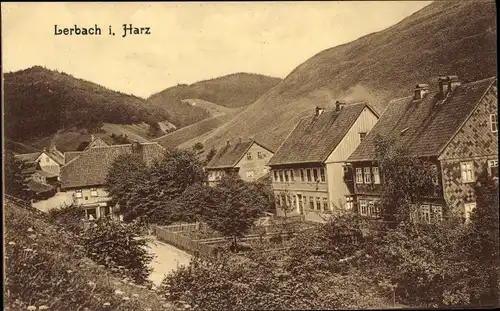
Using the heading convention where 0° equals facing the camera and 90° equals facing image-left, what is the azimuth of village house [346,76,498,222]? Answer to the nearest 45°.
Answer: approximately 45°

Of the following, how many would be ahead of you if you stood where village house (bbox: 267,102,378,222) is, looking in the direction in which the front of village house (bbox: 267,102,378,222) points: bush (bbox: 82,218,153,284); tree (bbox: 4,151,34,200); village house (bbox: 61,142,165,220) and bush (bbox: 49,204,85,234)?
4

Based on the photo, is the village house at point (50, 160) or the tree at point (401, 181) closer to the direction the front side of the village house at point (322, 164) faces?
the village house

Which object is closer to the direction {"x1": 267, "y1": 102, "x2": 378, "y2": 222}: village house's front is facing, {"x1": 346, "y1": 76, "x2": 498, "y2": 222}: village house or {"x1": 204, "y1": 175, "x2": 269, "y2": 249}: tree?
the tree

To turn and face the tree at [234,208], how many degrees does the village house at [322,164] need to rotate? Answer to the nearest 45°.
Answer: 0° — it already faces it

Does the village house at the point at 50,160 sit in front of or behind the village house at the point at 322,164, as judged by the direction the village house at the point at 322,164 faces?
in front

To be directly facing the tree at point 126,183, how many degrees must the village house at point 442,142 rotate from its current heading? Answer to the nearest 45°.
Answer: approximately 45° to its right

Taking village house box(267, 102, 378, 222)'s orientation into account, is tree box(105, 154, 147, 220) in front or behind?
in front

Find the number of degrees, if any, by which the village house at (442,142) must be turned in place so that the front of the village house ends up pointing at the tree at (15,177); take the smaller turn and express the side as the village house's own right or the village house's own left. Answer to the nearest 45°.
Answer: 0° — it already faces it

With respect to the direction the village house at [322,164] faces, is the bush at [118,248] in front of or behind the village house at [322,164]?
in front

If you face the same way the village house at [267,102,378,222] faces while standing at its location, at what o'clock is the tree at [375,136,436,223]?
The tree is roughly at 9 o'clock from the village house.

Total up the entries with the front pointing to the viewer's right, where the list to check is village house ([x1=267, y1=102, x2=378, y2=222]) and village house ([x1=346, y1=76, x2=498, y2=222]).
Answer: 0

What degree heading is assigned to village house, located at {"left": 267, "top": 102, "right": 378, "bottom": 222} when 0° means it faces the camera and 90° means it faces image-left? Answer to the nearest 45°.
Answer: approximately 45°
